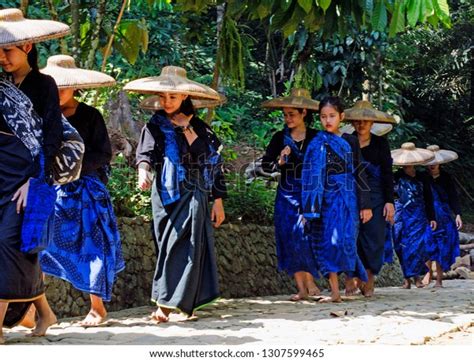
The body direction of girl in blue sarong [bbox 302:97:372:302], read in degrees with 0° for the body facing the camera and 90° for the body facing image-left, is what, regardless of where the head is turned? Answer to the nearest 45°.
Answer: approximately 45°
